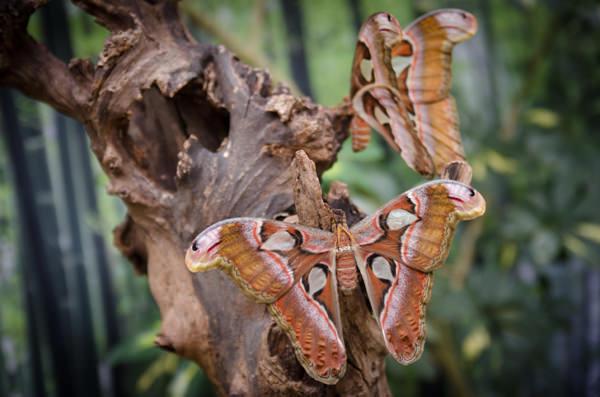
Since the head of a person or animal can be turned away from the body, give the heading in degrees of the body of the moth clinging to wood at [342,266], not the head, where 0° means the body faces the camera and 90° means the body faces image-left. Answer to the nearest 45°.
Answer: approximately 180°
